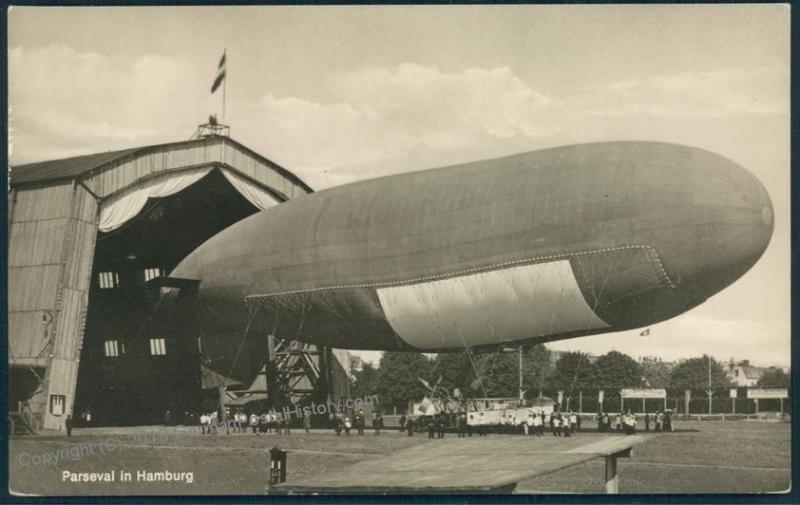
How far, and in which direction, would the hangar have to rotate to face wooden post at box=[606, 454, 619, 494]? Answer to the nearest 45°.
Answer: approximately 45° to its right

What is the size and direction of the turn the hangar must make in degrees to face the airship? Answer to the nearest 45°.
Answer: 0° — it already faces it

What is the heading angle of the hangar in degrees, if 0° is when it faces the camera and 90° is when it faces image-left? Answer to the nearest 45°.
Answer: approximately 315°

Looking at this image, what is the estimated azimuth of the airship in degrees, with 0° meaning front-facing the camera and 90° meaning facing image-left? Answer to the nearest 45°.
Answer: approximately 315°
